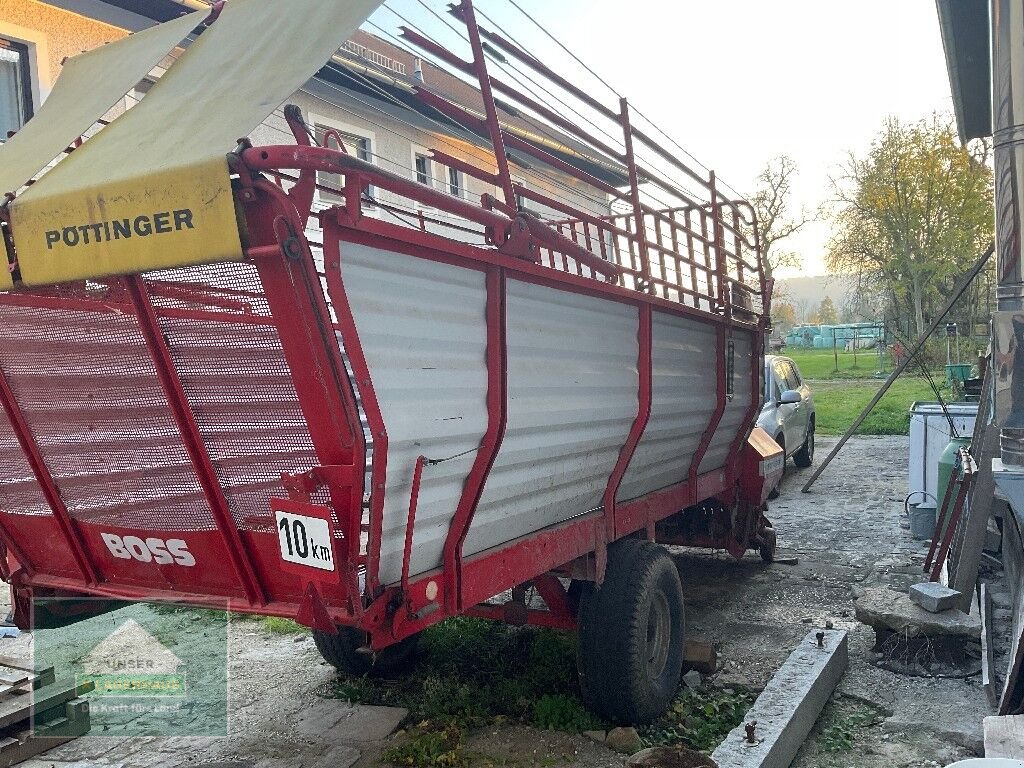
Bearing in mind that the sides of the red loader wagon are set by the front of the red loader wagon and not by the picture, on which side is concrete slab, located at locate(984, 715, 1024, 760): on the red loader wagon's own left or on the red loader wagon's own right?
on the red loader wagon's own right

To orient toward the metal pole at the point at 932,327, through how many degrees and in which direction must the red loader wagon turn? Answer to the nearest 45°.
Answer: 0° — it already faces it

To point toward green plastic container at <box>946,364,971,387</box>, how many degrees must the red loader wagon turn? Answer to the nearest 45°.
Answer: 0° — it already faces it

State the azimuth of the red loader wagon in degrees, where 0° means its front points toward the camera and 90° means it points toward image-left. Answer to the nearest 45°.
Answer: approximately 225°

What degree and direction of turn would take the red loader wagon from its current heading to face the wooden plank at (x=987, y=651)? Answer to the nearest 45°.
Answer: approximately 45° to its right
